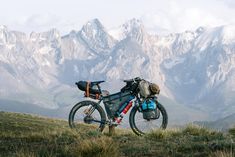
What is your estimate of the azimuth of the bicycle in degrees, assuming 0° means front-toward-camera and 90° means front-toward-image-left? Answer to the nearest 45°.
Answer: approximately 270°
